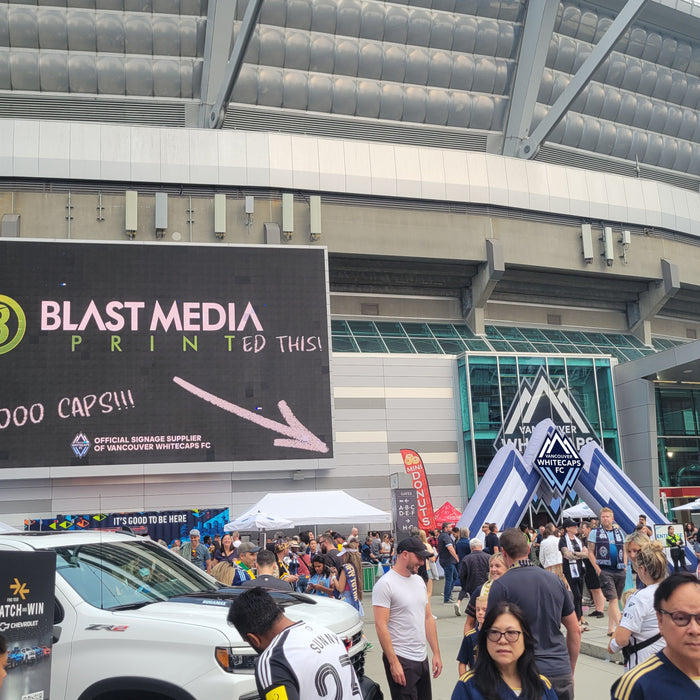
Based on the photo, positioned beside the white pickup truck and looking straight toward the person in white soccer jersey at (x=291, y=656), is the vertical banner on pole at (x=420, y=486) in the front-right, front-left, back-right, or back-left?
back-left

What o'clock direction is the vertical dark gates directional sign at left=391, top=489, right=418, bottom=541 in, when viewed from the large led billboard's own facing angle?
The vertical dark gates directional sign is roughly at 11 o'clock from the large led billboard.

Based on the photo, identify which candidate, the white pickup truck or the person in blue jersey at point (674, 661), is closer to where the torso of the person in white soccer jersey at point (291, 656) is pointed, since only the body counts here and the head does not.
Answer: the white pickup truck

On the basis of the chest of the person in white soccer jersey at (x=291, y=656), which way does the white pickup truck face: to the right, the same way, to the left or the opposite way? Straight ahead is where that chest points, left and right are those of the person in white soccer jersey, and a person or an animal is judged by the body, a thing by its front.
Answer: the opposite way

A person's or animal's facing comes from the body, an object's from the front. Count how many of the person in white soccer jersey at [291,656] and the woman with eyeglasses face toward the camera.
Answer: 1

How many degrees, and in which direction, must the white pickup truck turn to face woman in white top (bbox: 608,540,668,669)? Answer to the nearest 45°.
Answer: approximately 45° to its left

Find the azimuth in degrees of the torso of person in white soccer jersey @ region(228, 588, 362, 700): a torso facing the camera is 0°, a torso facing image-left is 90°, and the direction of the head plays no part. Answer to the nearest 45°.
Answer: approximately 135°

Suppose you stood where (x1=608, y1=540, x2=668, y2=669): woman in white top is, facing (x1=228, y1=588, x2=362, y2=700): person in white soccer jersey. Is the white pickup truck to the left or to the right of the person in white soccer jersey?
right

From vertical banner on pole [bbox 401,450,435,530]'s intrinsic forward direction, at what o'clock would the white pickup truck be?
The white pickup truck is roughly at 12 o'clock from the vertical banner on pole.

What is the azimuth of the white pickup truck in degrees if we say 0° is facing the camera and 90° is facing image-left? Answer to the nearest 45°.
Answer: approximately 315°
